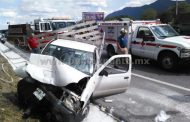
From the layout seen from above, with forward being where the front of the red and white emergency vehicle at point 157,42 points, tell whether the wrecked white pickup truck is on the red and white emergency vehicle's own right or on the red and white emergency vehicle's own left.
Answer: on the red and white emergency vehicle's own right

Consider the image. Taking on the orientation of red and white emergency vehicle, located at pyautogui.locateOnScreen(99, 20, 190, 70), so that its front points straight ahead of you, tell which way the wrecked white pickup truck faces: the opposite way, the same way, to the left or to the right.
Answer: to the right

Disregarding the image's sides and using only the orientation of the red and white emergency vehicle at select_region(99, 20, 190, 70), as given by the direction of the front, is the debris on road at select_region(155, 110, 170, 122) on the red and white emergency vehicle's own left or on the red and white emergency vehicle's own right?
on the red and white emergency vehicle's own right

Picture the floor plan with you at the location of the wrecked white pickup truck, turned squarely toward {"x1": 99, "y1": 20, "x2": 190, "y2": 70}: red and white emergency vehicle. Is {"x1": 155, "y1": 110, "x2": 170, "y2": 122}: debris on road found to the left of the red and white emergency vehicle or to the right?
right

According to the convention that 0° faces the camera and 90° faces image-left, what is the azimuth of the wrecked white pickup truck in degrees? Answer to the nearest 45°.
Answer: approximately 45°

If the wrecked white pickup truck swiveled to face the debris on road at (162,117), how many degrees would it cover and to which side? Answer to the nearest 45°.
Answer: approximately 135° to its left

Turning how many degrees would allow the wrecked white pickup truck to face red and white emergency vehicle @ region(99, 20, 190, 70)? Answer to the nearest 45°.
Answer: approximately 180°
